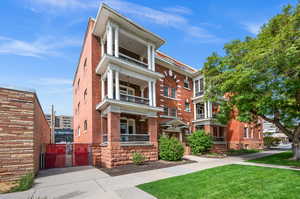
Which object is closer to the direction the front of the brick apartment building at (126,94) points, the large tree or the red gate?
the large tree

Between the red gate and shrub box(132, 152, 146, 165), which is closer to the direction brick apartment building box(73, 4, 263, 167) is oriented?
the shrub

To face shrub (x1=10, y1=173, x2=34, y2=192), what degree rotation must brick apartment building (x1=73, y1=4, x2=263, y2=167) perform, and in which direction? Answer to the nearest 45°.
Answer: approximately 45° to its right

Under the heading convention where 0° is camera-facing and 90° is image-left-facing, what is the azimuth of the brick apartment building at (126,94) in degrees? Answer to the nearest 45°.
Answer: approximately 315°

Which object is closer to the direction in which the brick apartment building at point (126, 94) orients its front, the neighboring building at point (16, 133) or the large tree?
the large tree
